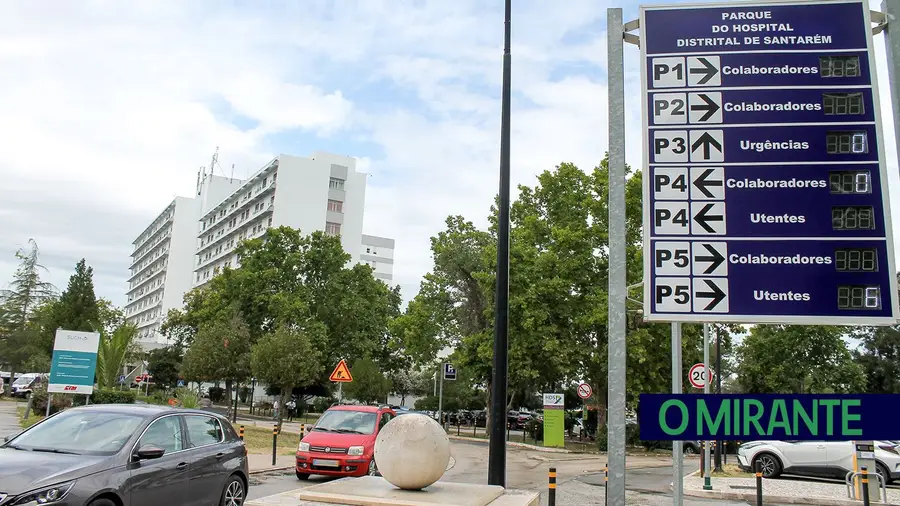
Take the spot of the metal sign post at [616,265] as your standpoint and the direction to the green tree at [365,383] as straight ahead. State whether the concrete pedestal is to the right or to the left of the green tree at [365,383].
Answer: left

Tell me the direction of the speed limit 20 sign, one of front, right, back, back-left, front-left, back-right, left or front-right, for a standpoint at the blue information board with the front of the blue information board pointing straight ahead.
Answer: back

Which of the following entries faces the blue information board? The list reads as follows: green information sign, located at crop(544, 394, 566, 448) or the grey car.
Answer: the green information sign

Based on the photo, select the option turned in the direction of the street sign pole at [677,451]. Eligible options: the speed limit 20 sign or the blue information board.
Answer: the speed limit 20 sign

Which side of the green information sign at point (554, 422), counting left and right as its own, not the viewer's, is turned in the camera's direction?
front

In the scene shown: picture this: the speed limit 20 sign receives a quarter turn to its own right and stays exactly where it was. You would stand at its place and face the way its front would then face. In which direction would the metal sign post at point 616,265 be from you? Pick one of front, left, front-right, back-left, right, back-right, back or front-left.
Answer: left

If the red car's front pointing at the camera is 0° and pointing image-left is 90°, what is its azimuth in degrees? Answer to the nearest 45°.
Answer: approximately 45°

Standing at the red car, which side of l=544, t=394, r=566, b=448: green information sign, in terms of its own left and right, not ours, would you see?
front

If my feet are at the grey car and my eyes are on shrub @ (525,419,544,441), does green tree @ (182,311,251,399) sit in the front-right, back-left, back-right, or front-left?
front-left

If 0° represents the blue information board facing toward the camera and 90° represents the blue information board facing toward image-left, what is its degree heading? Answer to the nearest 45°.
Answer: approximately 0°

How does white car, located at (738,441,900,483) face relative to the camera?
to the viewer's left

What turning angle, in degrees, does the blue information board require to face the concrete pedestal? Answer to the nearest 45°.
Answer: approximately 90° to its right

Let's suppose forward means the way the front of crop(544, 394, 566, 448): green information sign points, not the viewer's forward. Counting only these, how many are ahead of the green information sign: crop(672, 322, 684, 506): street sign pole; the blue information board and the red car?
3

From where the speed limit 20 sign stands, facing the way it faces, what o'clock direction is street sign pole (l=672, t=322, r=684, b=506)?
The street sign pole is roughly at 12 o'clock from the speed limit 20 sign.

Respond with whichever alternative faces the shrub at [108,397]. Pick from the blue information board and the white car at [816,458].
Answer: the white car
